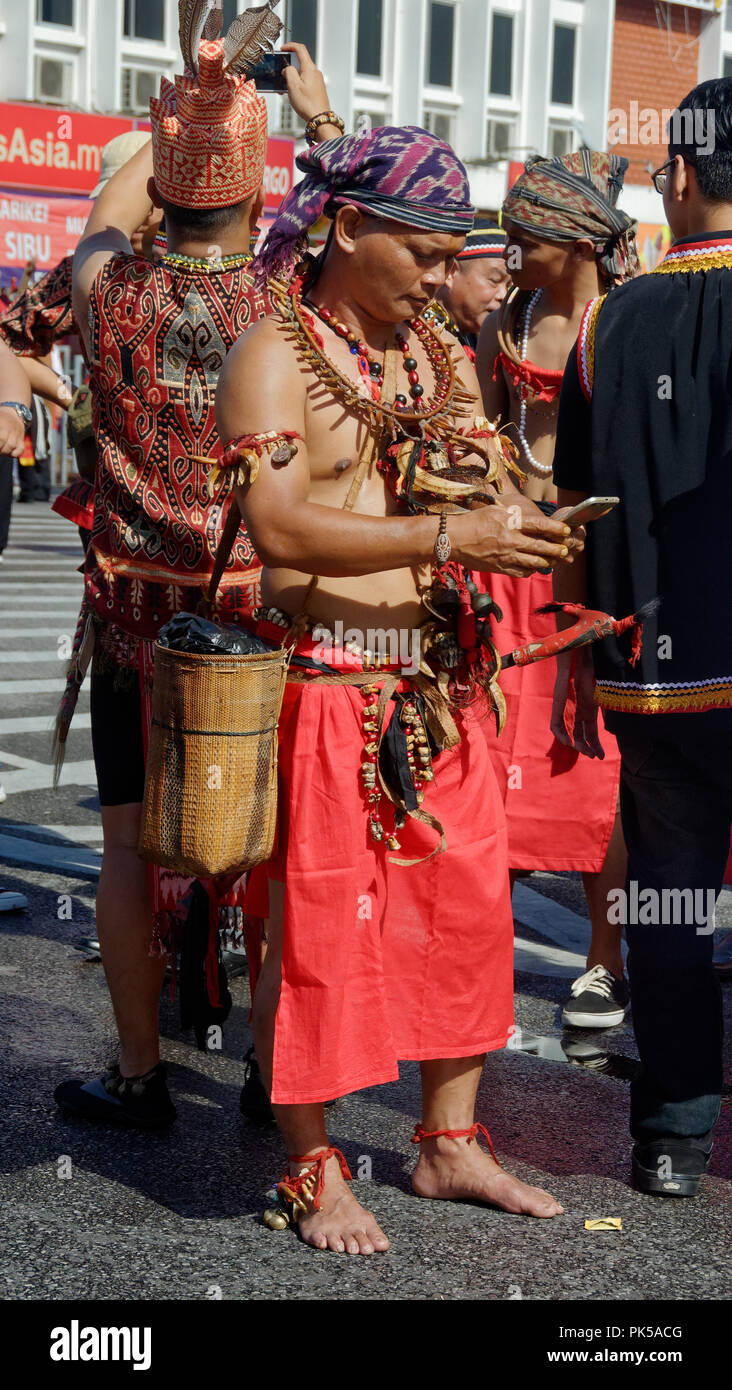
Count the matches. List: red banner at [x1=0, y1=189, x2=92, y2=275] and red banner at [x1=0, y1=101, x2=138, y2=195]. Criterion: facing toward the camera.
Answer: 2

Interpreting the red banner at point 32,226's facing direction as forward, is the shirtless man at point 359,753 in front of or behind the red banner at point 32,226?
in front

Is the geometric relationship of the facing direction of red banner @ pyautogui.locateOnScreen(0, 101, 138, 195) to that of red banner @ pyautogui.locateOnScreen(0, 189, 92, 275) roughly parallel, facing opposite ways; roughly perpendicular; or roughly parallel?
roughly parallel

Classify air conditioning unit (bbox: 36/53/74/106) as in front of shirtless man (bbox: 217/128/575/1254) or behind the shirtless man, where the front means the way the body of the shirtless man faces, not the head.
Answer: behind

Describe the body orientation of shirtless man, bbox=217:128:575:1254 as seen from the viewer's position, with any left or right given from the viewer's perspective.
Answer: facing the viewer and to the right of the viewer

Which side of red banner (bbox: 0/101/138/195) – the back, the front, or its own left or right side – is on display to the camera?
front

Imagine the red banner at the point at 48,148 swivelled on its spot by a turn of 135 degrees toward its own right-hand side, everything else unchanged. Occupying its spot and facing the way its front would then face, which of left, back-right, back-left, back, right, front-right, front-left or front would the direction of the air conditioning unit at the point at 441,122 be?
right

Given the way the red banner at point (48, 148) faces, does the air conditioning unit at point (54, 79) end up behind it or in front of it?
behind

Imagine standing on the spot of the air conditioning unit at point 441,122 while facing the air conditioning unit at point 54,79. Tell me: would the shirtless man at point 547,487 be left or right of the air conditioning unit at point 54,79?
left

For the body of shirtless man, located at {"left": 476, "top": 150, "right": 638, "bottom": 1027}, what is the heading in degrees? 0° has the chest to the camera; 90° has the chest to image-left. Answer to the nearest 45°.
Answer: approximately 45°

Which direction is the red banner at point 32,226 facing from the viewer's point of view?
toward the camera

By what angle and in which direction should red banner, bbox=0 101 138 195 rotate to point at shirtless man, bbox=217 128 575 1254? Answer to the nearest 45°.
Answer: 0° — it already faces them

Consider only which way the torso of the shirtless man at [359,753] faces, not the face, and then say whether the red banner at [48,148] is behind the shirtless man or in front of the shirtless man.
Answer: behind
